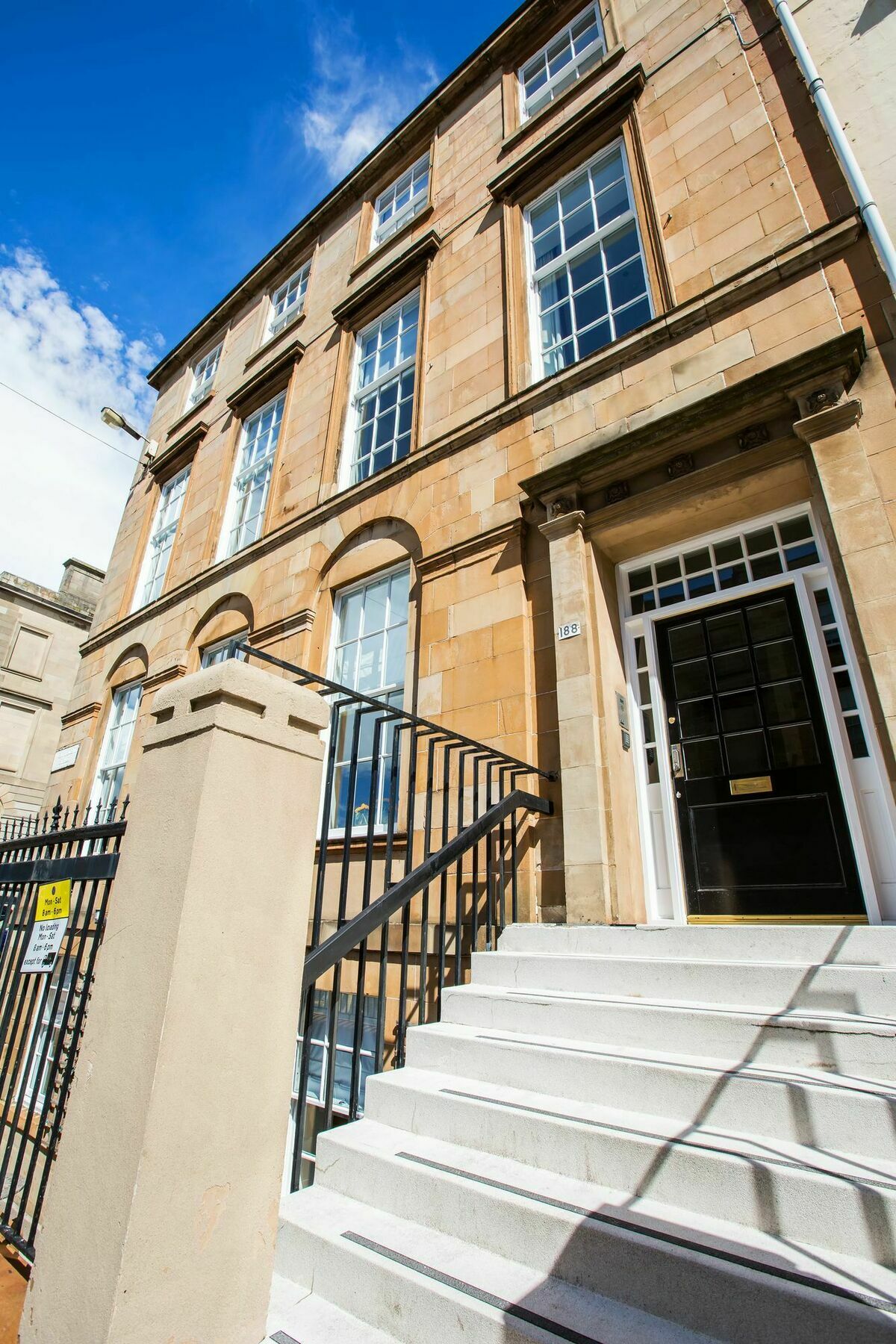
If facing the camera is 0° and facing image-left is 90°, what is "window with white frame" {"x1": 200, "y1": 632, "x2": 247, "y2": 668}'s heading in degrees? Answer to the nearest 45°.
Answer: approximately 45°

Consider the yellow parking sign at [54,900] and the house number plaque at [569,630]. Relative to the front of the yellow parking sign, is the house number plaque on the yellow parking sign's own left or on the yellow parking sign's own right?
on the yellow parking sign's own left

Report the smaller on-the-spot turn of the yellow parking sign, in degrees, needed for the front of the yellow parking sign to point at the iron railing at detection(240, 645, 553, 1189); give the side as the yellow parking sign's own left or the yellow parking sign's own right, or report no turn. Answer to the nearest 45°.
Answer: approximately 135° to the yellow parking sign's own left

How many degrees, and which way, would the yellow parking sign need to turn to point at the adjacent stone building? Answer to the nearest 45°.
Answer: approximately 135° to its right

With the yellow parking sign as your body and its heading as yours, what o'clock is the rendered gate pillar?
The rendered gate pillar is roughly at 10 o'clock from the yellow parking sign.

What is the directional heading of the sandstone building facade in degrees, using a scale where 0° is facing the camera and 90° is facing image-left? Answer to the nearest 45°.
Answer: approximately 45°

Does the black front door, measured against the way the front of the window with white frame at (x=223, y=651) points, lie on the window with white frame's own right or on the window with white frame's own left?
on the window with white frame's own left
